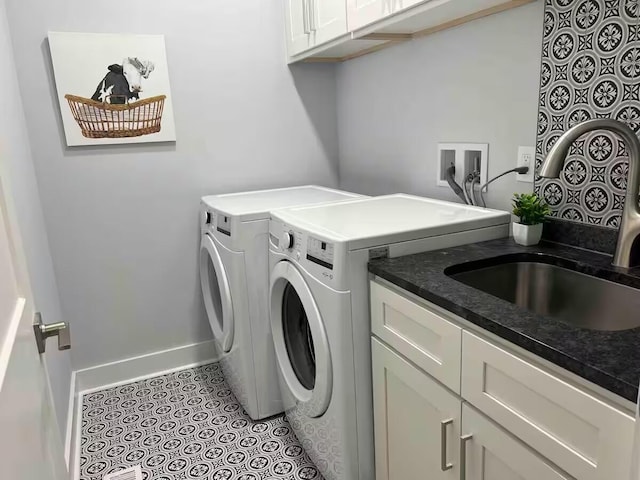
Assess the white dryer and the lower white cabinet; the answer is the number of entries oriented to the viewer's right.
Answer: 0

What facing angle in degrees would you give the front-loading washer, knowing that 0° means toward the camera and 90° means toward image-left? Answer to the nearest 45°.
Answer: approximately 45°

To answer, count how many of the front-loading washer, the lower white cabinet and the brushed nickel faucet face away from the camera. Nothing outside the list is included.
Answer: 0

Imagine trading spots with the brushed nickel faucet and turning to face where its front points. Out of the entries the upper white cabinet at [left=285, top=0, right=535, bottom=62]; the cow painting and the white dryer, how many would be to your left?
0

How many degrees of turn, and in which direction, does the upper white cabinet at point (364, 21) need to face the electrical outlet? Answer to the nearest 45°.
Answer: approximately 90° to its left

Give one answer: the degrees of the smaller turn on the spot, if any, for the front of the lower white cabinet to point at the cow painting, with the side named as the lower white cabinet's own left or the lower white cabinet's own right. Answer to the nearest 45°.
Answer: approximately 90° to the lower white cabinet's own right

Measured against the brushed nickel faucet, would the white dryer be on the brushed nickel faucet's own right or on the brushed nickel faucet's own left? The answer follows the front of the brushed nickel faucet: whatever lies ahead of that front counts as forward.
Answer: on the brushed nickel faucet's own right

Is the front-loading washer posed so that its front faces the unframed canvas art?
no

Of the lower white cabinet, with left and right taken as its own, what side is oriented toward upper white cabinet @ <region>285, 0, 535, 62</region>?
right

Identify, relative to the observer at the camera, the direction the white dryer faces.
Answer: facing to the left of the viewer

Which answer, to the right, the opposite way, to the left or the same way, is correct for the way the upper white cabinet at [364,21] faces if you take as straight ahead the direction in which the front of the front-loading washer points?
the same way

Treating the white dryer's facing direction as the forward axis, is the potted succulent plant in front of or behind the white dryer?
behind

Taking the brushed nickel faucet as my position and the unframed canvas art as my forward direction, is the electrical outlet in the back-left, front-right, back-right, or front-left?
front-right

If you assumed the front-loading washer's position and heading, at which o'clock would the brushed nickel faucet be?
The brushed nickel faucet is roughly at 8 o'clock from the front-loading washer.

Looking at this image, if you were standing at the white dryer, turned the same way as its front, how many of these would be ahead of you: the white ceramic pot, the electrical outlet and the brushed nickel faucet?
0

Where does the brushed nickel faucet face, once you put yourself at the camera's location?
facing the viewer and to the left of the viewer

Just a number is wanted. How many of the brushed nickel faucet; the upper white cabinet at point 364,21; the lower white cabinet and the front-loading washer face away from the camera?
0

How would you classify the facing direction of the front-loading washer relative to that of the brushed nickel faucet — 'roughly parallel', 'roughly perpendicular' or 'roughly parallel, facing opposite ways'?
roughly parallel
